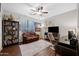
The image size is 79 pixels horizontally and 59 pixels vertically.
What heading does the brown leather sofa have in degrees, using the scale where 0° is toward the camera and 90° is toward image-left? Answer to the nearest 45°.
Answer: approximately 315°

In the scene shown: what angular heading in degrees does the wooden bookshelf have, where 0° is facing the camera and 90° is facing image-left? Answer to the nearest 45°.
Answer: approximately 315°

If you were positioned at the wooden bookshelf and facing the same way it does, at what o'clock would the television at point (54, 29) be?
The television is roughly at 11 o'clock from the wooden bookshelf.
